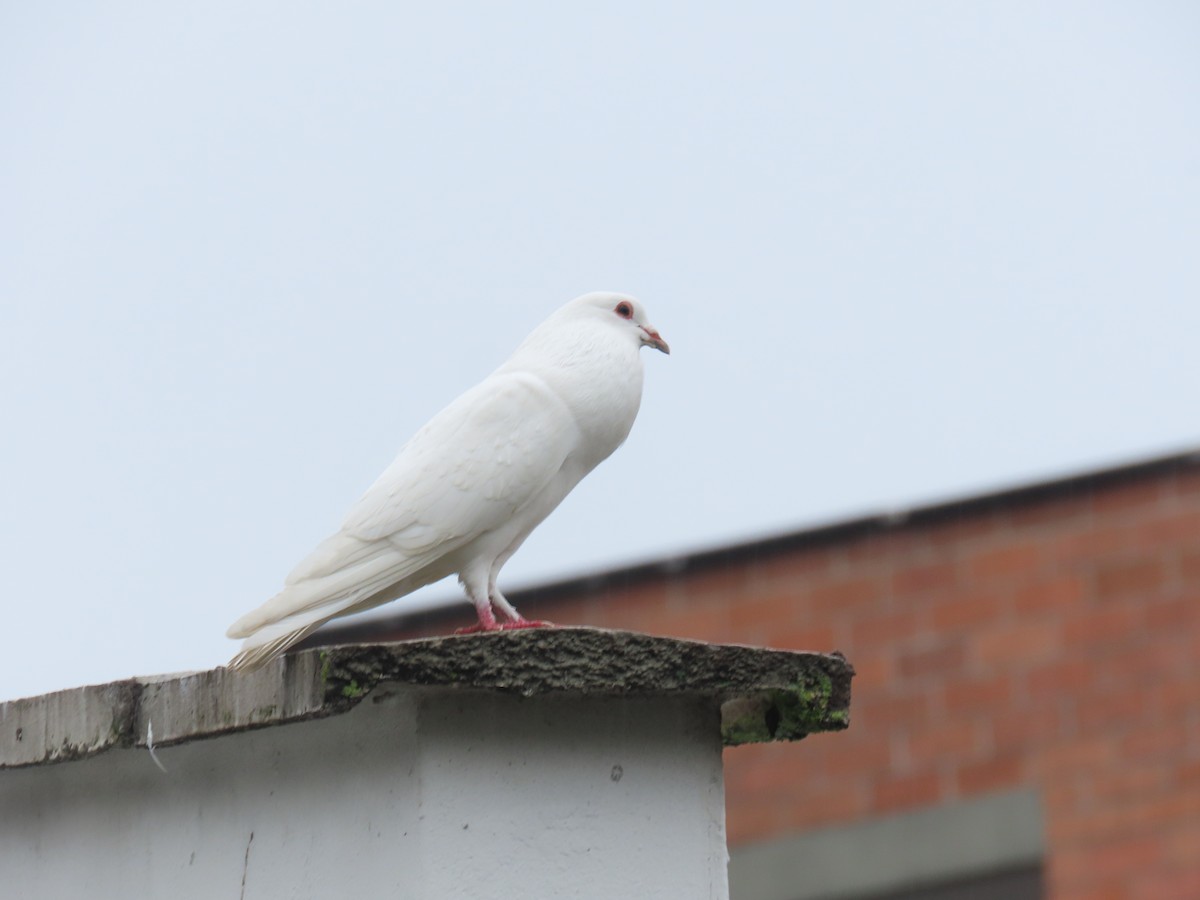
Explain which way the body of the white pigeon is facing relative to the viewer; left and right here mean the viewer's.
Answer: facing to the right of the viewer
